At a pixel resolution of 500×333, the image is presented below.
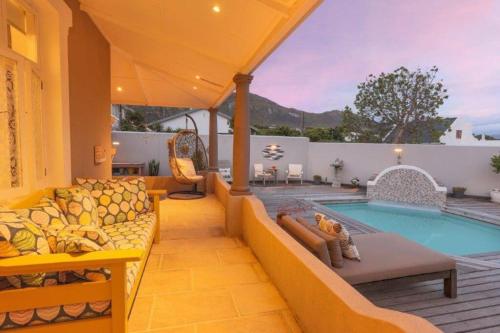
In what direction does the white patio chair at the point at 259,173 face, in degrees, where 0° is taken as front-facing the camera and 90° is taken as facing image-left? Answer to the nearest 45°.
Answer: approximately 315°

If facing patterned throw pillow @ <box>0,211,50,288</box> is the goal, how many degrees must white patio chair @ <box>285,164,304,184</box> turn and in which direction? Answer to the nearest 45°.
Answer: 0° — it already faces it

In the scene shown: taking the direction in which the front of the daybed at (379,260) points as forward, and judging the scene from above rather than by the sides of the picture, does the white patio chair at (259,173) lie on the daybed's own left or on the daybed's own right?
on the daybed's own left

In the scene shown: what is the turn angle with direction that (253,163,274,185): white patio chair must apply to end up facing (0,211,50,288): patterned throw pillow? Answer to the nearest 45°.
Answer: approximately 45° to its right

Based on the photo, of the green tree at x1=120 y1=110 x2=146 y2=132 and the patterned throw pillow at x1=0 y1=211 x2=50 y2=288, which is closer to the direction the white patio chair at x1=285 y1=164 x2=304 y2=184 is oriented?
the patterned throw pillow

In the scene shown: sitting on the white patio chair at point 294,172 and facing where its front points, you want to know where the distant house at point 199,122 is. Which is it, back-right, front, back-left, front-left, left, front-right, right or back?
back-right

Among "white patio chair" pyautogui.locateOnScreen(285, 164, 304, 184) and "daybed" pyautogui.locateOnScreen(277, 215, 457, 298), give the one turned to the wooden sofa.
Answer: the white patio chair

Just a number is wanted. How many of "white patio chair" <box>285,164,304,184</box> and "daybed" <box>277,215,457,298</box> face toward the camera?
1

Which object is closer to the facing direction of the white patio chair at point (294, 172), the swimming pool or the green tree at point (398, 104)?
the swimming pool

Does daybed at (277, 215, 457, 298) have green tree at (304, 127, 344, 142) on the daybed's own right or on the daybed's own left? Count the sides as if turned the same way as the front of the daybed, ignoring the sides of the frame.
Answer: on the daybed's own left

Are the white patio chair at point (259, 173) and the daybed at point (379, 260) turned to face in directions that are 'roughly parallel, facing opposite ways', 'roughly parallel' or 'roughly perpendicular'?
roughly perpendicular

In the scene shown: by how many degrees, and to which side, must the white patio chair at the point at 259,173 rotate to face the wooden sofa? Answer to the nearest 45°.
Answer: approximately 45° to its right
